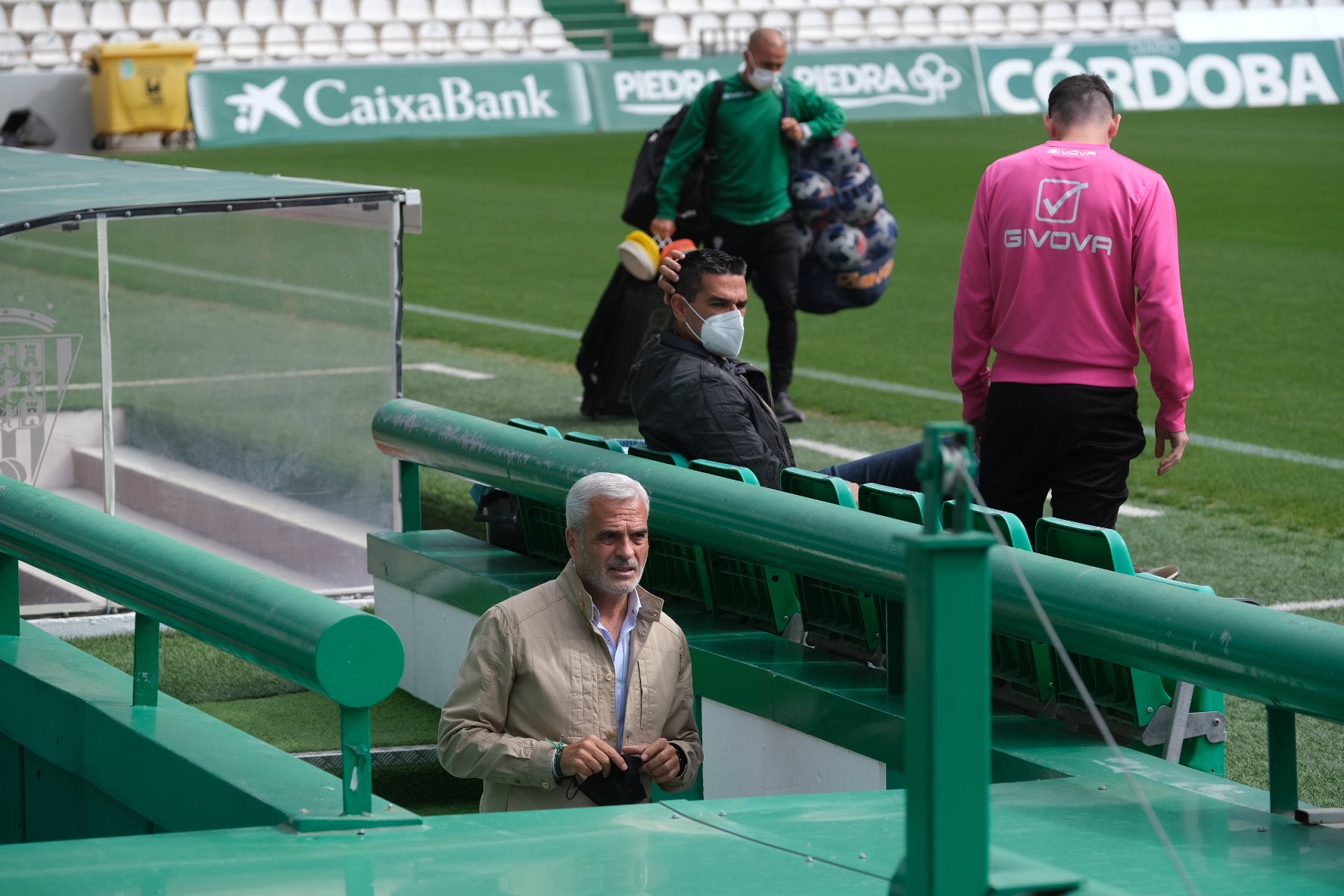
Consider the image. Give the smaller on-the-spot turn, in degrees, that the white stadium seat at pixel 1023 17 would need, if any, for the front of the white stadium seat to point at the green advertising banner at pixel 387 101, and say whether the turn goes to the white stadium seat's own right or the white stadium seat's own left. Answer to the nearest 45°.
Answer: approximately 45° to the white stadium seat's own right

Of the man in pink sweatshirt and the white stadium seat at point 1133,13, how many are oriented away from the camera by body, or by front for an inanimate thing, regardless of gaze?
1

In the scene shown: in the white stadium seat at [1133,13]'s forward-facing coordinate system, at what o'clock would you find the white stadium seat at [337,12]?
the white stadium seat at [337,12] is roughly at 2 o'clock from the white stadium seat at [1133,13].

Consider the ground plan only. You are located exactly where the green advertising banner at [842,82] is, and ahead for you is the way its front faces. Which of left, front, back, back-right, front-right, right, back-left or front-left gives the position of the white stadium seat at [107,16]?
right

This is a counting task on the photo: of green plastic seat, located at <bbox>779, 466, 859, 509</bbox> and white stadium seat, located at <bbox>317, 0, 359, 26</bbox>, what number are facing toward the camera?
1

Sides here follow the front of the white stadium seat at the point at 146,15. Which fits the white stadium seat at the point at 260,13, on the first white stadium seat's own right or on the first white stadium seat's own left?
on the first white stadium seat's own left

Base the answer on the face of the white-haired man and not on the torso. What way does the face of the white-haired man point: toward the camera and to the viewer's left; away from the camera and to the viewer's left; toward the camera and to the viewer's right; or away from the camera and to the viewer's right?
toward the camera and to the viewer's right

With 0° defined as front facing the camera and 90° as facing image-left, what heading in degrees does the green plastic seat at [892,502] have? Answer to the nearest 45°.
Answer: approximately 225°

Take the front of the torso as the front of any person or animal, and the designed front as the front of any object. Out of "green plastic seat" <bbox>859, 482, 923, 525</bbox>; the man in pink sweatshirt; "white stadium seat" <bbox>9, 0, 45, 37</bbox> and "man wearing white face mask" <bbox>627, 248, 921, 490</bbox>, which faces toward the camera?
the white stadium seat

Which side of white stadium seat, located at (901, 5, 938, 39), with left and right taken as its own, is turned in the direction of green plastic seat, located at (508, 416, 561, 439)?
front

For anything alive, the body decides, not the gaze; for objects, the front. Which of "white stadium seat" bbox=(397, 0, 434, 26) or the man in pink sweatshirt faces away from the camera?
the man in pink sweatshirt

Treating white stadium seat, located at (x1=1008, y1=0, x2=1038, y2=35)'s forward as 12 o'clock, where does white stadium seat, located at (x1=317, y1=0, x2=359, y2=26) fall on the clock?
white stadium seat, located at (x1=317, y1=0, x2=359, y2=26) is roughly at 2 o'clock from white stadium seat, located at (x1=1008, y1=0, x2=1038, y2=35).

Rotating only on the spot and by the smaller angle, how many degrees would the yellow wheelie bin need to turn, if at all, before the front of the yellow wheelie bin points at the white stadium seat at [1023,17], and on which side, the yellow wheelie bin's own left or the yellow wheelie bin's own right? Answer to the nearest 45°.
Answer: approximately 135° to the yellow wheelie bin's own left

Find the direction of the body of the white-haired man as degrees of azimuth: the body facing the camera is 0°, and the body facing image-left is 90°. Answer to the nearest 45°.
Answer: approximately 315°

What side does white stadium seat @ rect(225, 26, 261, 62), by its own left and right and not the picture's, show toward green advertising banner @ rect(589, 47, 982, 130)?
left

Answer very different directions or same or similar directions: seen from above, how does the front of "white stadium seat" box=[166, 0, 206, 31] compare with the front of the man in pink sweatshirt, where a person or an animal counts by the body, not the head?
very different directions
